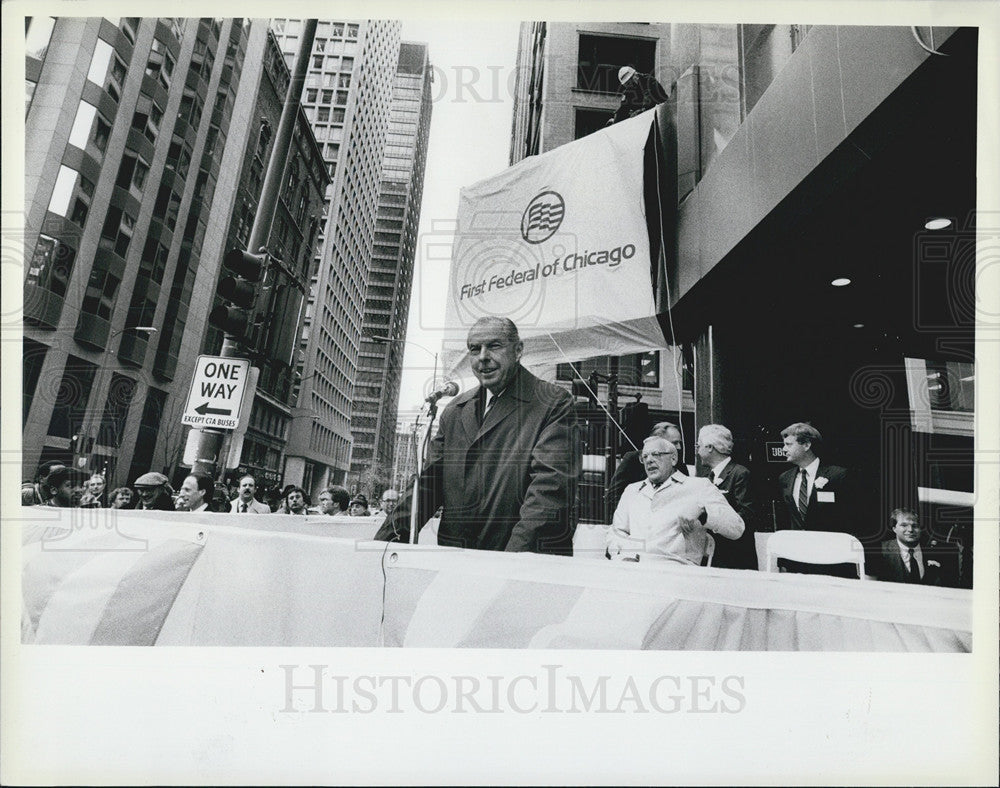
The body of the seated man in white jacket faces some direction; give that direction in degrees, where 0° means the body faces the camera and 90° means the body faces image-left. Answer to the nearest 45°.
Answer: approximately 45°

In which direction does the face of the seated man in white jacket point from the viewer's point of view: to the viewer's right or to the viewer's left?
to the viewer's left

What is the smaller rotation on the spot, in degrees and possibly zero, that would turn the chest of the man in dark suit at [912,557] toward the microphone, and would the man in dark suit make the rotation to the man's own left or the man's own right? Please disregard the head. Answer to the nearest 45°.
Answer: approximately 45° to the man's own right

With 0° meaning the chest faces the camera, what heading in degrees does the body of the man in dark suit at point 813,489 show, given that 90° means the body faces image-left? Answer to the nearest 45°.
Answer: approximately 45°

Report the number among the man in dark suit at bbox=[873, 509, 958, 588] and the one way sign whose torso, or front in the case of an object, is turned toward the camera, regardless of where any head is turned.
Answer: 2

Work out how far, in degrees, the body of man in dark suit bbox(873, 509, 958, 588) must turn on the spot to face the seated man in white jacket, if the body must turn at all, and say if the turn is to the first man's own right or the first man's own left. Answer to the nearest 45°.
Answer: approximately 45° to the first man's own right

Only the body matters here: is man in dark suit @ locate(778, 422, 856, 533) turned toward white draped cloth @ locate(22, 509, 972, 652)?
yes

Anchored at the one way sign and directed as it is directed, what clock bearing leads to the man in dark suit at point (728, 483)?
The man in dark suit is roughly at 10 o'clock from the one way sign.
